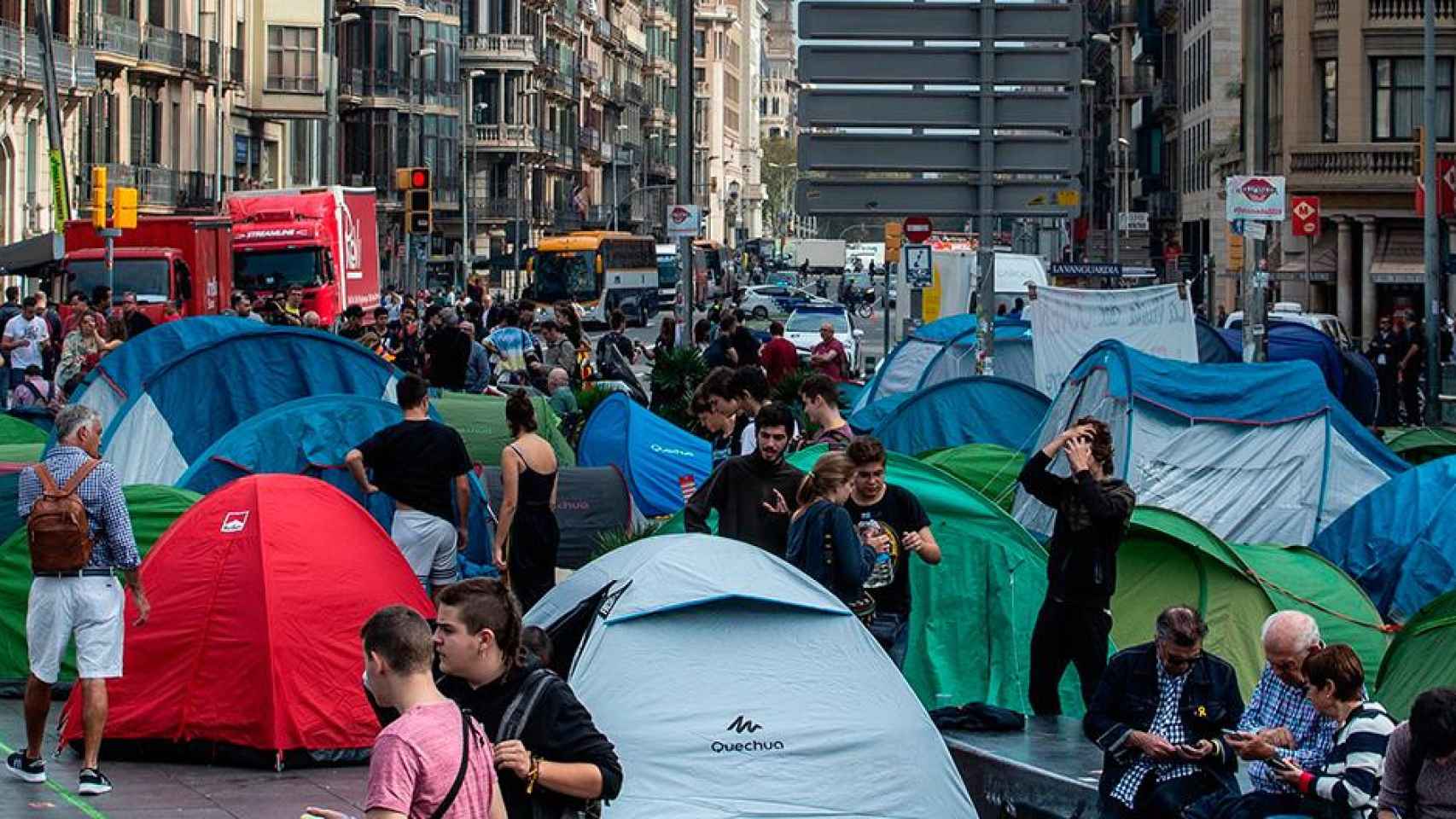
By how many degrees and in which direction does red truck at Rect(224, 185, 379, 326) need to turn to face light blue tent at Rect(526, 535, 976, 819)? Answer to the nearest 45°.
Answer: approximately 45° to its left

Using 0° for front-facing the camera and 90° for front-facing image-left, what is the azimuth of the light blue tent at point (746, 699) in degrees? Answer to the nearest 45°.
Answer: approximately 90°

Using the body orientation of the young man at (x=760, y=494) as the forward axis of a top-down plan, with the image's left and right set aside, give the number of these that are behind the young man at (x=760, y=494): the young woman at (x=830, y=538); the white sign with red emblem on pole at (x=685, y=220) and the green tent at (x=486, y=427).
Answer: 2

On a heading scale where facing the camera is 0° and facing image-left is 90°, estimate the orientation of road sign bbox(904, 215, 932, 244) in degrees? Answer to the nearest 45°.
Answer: approximately 0°

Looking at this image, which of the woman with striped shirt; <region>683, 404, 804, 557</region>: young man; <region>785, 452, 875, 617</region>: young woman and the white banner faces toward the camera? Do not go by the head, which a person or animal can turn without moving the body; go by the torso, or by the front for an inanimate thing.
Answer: the young man

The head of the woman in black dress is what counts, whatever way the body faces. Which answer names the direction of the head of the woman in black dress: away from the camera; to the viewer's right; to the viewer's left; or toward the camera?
away from the camera

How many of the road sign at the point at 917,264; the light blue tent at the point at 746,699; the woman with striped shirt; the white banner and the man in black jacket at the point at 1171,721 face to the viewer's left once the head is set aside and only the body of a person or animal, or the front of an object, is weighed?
2

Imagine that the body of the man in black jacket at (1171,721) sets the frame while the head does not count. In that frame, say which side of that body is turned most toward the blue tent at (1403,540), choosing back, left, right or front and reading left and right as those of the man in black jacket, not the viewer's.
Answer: back

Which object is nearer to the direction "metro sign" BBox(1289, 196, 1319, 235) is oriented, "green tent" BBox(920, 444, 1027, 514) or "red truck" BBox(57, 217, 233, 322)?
the green tent

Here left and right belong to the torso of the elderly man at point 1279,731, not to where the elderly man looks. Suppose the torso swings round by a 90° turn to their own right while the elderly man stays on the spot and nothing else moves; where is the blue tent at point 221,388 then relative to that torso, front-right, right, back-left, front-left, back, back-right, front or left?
front
